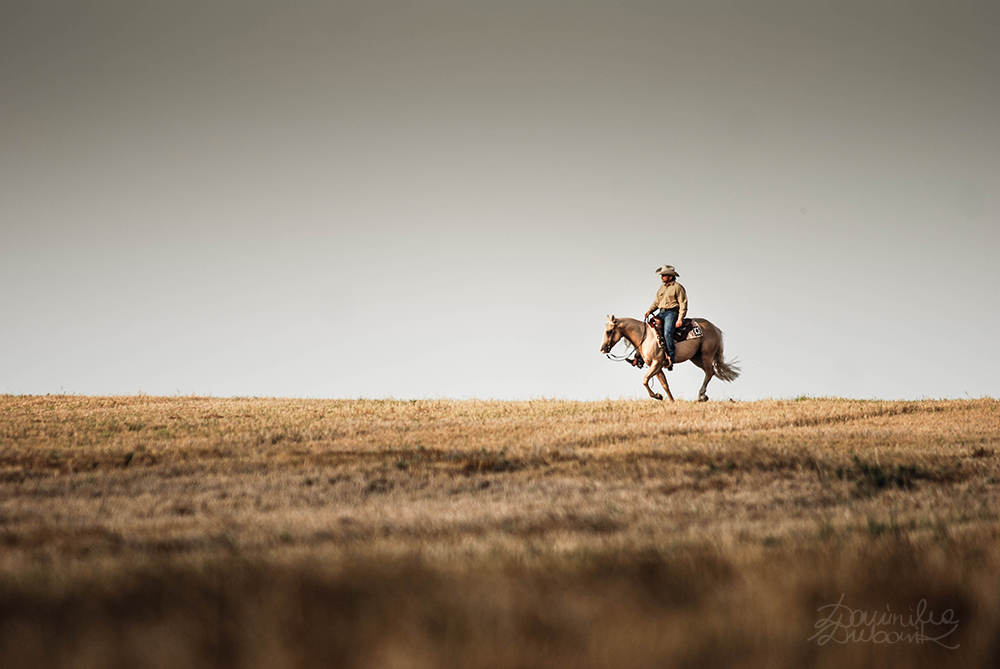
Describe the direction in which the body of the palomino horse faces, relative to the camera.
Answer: to the viewer's left

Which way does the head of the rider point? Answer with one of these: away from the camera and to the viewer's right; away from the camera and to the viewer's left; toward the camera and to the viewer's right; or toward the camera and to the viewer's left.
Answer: toward the camera and to the viewer's left
